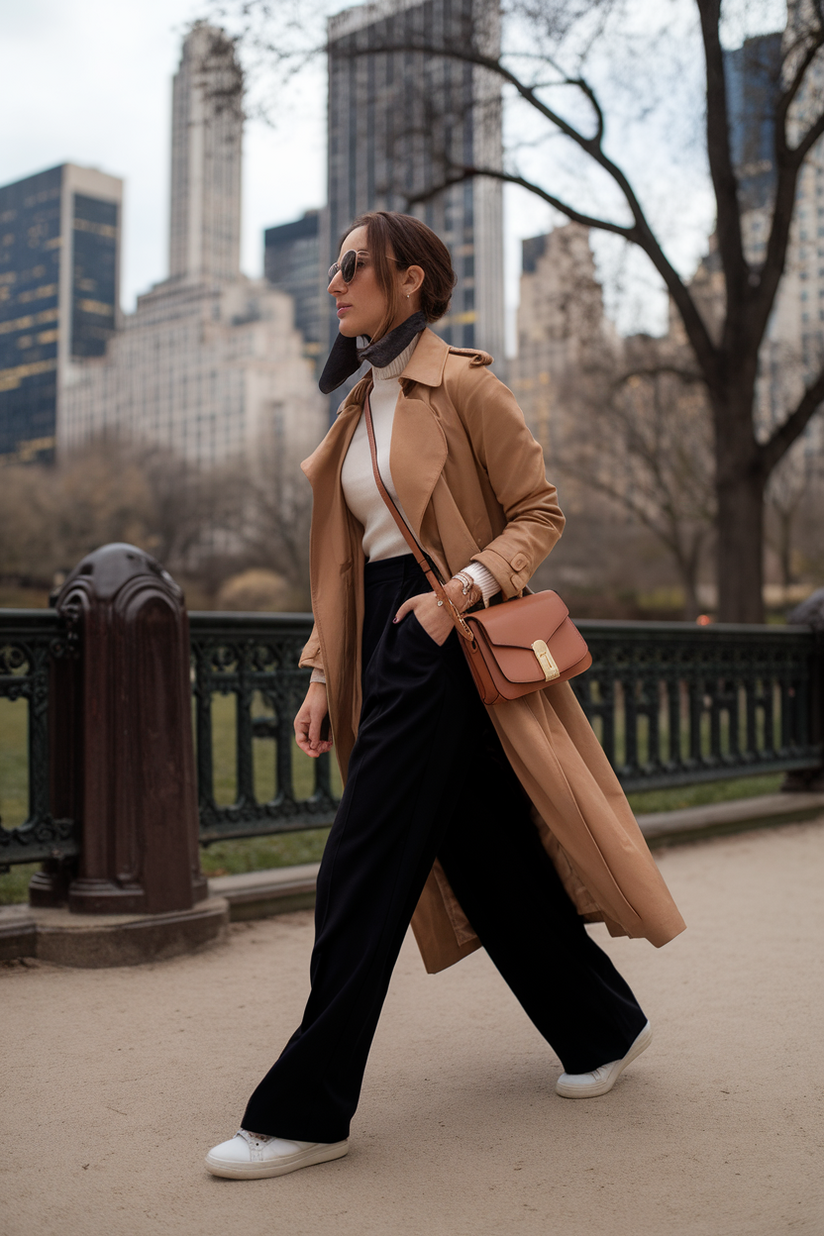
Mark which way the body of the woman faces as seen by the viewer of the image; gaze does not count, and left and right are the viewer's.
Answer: facing the viewer and to the left of the viewer

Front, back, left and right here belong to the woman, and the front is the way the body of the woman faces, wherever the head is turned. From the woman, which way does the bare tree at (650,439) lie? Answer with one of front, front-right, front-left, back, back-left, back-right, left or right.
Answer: back-right

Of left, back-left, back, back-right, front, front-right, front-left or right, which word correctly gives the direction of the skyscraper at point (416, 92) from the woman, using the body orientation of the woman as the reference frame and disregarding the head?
back-right

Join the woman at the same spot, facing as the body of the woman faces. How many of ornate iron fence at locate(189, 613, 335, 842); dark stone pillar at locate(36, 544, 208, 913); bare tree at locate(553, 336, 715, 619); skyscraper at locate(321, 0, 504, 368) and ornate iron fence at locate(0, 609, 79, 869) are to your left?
0

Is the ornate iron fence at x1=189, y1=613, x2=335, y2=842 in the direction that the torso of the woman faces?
no

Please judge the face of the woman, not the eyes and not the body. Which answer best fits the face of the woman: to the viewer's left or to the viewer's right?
to the viewer's left

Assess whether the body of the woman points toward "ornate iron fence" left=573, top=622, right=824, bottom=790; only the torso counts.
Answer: no

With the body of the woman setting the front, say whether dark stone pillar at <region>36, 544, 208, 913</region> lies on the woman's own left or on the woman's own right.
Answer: on the woman's own right
